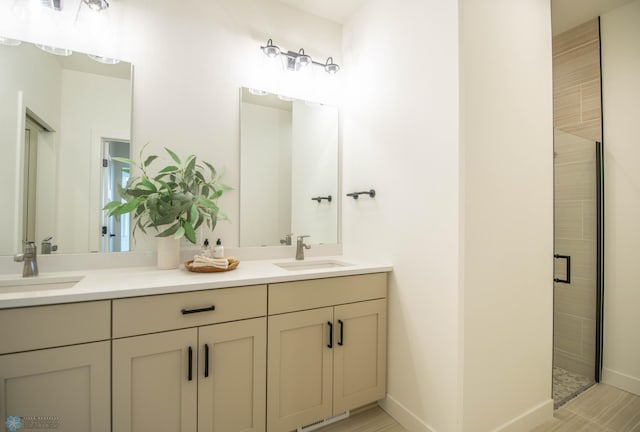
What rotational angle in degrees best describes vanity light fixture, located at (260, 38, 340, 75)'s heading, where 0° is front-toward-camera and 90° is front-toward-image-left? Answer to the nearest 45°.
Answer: approximately 315°

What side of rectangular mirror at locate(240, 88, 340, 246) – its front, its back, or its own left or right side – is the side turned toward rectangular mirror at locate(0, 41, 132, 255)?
right

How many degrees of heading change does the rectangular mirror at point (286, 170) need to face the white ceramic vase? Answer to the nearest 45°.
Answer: approximately 90° to its right

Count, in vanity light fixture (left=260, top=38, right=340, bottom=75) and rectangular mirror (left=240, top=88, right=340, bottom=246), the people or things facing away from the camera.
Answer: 0

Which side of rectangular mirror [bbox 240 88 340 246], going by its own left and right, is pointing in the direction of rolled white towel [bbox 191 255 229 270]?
right

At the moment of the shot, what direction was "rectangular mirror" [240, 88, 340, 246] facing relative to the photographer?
facing the viewer and to the right of the viewer

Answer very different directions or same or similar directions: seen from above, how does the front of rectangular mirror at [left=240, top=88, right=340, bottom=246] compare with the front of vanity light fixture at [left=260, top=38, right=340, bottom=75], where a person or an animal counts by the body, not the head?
same or similar directions

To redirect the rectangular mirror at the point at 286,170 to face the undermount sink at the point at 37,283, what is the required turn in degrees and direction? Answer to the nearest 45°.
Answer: approximately 90° to its right

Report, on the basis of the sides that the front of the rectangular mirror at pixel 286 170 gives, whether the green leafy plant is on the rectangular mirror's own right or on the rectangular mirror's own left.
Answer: on the rectangular mirror's own right
